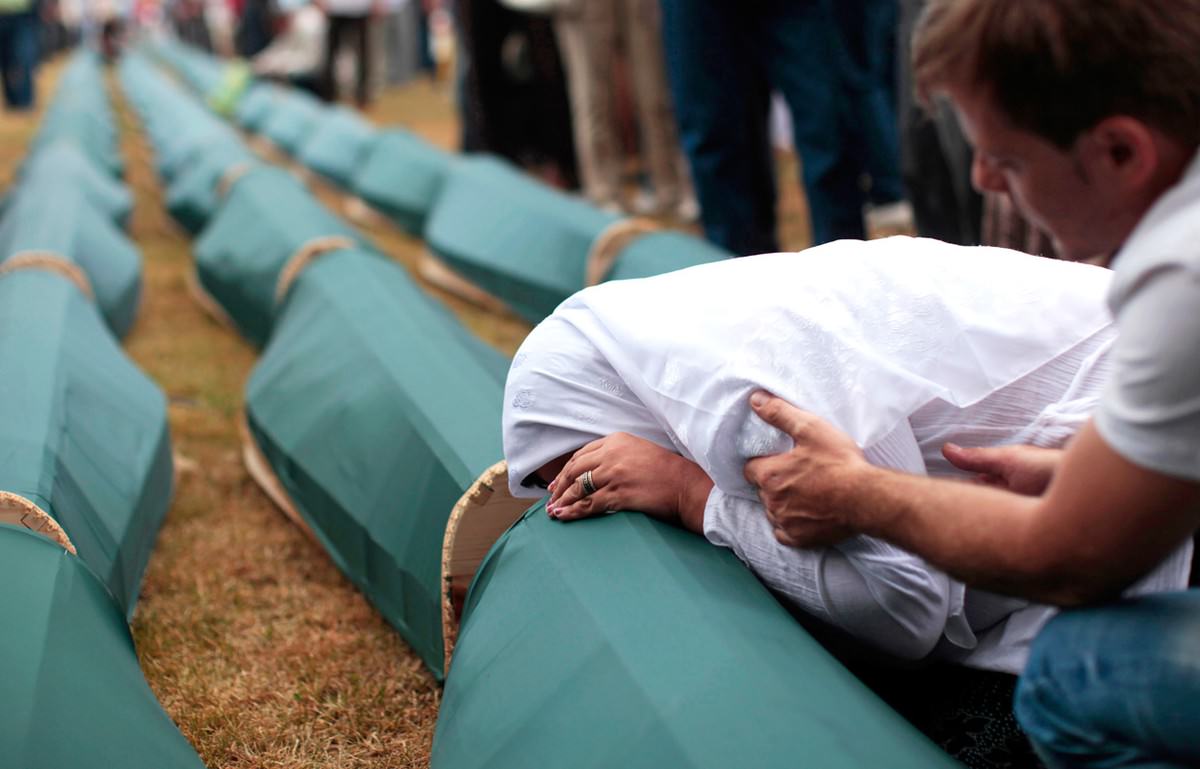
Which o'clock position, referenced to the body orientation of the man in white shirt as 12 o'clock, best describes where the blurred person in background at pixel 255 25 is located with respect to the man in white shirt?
The blurred person in background is roughly at 2 o'clock from the man in white shirt.

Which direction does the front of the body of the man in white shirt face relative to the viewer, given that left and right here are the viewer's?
facing to the left of the viewer

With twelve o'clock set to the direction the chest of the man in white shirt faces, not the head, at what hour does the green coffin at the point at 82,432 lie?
The green coffin is roughly at 1 o'clock from the man in white shirt.

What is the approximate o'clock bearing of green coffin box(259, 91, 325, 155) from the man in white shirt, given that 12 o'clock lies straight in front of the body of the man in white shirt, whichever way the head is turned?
The green coffin is roughly at 2 o'clock from the man in white shirt.

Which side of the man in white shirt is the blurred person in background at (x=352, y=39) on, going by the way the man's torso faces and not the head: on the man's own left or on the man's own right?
on the man's own right

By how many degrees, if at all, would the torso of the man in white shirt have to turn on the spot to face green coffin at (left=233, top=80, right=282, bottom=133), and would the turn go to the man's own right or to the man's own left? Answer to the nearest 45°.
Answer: approximately 45° to the man's own right
